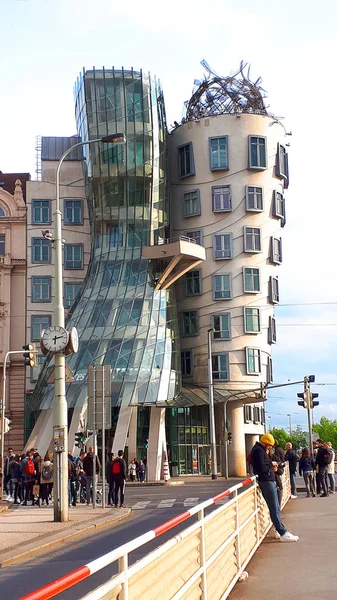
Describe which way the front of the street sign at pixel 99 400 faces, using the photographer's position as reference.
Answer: facing away from the viewer

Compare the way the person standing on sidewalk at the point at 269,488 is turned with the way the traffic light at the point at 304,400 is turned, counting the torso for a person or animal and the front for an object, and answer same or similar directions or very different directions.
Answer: very different directions

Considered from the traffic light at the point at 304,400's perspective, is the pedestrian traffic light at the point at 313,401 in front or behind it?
behind

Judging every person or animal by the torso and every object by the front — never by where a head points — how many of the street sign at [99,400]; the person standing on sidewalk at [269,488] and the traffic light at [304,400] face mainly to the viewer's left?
1

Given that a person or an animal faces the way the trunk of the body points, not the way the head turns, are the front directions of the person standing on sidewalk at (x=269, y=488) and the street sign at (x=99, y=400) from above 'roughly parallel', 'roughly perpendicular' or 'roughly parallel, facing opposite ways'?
roughly perpendicular

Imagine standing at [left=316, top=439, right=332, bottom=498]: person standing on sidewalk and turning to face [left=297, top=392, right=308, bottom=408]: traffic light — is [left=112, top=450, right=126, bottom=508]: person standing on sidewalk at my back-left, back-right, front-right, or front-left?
back-left

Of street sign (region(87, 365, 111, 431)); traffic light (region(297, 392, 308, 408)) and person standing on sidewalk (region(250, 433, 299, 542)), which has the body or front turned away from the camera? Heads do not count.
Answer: the street sign
